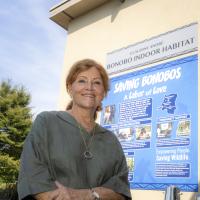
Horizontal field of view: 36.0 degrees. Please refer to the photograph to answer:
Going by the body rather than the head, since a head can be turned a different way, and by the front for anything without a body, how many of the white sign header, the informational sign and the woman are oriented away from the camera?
0

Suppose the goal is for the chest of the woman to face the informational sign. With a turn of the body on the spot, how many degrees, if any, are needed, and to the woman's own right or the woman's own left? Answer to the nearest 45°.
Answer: approximately 90° to the woman's own left

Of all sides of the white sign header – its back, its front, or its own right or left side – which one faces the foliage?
right

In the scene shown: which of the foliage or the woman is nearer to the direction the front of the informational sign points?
the woman

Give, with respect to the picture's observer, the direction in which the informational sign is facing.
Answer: facing the viewer and to the left of the viewer

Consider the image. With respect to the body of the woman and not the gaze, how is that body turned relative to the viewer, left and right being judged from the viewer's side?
facing the viewer and to the right of the viewer

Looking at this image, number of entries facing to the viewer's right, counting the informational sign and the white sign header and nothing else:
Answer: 0

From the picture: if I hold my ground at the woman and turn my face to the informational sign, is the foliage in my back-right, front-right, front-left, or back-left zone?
front-left

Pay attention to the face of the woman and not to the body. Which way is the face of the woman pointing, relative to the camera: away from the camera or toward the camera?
toward the camera

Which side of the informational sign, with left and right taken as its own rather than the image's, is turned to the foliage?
right
